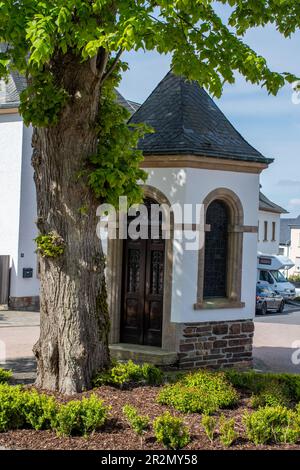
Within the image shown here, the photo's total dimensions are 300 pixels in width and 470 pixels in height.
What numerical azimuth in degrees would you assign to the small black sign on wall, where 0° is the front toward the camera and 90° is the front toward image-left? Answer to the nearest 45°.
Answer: approximately 0°

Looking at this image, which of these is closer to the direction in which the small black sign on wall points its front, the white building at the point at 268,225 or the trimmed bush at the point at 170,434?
the trimmed bush

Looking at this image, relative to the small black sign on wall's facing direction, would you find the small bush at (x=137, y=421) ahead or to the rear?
ahead

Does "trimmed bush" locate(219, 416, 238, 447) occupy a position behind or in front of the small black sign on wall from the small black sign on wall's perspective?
in front

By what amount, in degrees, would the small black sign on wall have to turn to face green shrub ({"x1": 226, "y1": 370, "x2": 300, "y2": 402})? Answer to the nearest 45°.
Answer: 0° — it already faces it

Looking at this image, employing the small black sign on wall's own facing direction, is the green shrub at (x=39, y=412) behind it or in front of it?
in front
